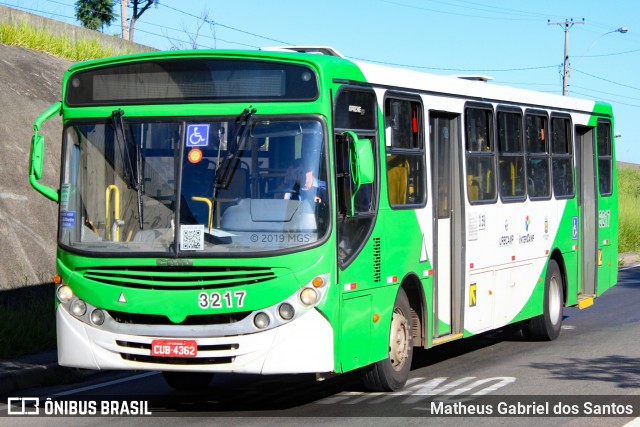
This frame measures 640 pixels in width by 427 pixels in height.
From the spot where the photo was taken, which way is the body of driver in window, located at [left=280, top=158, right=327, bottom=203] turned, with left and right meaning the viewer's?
facing the viewer and to the left of the viewer

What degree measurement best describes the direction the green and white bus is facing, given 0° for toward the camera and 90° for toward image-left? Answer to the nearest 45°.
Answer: approximately 45°
